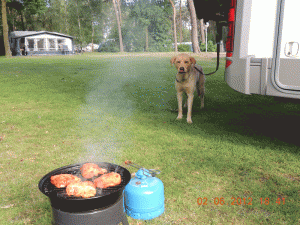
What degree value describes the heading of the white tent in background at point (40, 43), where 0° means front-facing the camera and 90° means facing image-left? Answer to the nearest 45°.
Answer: approximately 0°

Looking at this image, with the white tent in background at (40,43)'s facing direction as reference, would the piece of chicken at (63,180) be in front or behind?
in front

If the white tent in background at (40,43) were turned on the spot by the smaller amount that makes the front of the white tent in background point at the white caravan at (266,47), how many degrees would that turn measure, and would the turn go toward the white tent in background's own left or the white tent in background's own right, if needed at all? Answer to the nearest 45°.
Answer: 0° — it already faces it

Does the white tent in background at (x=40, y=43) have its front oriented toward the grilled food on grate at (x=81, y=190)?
yes

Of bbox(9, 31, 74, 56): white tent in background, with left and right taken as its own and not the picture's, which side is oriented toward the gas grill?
front

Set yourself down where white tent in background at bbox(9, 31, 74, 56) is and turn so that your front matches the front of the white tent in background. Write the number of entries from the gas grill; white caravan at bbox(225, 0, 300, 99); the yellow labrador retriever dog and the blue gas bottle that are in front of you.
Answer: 4

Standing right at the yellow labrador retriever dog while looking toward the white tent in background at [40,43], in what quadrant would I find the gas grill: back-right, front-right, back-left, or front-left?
back-left

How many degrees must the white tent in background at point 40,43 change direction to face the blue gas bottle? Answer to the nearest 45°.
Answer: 0° — it already faces it
